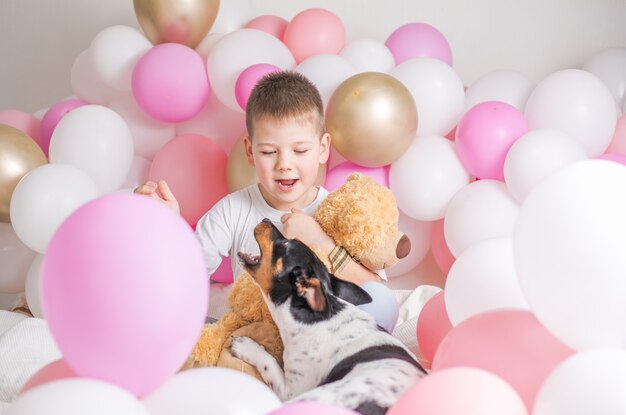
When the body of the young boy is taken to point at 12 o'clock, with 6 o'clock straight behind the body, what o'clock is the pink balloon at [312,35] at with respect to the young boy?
The pink balloon is roughly at 6 o'clock from the young boy.

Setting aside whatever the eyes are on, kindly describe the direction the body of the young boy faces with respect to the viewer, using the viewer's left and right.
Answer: facing the viewer

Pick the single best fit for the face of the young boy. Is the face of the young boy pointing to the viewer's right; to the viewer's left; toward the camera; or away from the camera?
toward the camera

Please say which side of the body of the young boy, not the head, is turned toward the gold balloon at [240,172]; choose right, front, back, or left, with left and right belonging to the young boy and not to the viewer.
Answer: back

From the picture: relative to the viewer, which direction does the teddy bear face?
to the viewer's right

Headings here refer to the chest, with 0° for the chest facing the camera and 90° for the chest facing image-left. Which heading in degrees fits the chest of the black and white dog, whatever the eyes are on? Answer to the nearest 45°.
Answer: approximately 135°

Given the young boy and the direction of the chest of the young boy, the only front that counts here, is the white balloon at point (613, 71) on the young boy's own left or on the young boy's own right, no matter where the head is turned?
on the young boy's own left

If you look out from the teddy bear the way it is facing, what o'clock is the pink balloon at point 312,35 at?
The pink balloon is roughly at 9 o'clock from the teddy bear.

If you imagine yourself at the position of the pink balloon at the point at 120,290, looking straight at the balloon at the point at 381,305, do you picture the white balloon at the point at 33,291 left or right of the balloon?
left

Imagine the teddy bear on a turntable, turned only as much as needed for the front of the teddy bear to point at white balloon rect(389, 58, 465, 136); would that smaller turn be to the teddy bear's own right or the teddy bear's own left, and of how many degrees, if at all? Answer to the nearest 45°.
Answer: approximately 90° to the teddy bear's own left

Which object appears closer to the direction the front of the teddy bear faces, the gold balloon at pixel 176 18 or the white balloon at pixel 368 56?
the white balloon

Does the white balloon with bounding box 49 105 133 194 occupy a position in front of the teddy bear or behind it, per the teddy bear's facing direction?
behind

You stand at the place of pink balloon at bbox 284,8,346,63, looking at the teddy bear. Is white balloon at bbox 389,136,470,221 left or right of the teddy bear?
left

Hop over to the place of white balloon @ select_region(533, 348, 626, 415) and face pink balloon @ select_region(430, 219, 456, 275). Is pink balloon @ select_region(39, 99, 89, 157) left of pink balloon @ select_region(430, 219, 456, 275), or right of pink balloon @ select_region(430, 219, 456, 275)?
left

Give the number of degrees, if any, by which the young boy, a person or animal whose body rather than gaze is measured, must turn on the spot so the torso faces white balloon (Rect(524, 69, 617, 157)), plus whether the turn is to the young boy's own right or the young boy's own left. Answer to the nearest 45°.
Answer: approximately 135° to the young boy's own left

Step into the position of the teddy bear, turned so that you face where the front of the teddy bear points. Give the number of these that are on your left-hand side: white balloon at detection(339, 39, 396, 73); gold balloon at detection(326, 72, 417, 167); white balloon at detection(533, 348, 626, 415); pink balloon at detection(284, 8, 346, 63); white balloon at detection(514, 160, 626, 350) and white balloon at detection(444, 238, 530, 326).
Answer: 3
